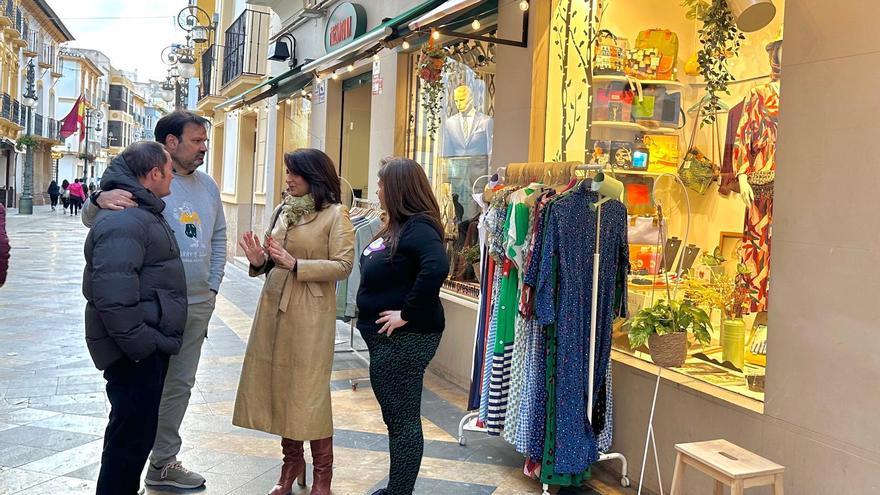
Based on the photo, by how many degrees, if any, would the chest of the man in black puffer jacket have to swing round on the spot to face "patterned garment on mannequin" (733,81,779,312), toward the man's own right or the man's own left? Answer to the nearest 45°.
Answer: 0° — they already face it

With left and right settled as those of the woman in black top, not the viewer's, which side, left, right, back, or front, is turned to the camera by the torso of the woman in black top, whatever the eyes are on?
left

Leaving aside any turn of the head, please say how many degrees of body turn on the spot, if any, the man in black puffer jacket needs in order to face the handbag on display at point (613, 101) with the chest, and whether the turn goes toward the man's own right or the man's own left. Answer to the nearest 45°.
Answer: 0° — they already face it

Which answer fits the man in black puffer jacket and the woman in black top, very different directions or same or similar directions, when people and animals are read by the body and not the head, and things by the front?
very different directions

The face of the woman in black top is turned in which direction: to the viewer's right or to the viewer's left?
to the viewer's left

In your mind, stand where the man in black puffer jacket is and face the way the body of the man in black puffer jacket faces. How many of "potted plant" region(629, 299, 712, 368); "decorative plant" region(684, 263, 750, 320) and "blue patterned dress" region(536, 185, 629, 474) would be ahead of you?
3

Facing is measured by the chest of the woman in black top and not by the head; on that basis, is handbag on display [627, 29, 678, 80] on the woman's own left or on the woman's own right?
on the woman's own right

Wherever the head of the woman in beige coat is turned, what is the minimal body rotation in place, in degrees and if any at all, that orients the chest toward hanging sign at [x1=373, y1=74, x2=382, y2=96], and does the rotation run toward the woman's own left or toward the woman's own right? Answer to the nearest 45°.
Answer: approximately 135° to the woman's own right

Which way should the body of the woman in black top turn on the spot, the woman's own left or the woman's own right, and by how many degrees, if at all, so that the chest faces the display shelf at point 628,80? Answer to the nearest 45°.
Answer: approximately 135° to the woman's own right
